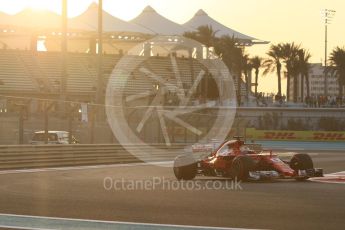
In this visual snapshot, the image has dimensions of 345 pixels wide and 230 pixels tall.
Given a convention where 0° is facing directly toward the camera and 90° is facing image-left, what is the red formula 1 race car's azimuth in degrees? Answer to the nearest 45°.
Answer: approximately 315°

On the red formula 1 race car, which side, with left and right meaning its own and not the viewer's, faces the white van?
back
